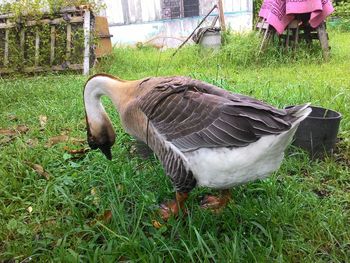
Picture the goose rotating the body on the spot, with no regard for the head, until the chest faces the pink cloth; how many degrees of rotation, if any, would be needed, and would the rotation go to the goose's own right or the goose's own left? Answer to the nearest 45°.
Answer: approximately 90° to the goose's own right

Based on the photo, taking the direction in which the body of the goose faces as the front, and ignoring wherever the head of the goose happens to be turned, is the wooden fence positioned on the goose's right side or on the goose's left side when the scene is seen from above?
on the goose's right side

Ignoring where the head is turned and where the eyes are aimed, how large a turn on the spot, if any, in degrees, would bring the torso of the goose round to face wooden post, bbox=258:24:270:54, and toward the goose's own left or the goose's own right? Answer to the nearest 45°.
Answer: approximately 90° to the goose's own right

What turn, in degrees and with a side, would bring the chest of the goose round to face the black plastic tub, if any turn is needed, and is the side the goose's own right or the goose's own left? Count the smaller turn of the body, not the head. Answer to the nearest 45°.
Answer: approximately 135° to the goose's own right

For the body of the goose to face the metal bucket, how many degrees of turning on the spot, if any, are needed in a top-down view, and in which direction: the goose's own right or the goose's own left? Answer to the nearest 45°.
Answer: approximately 90° to the goose's own right

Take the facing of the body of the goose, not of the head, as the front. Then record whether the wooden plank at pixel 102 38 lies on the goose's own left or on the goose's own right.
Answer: on the goose's own right

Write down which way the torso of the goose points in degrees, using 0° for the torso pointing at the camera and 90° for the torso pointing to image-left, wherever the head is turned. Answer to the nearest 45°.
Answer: approximately 90°
